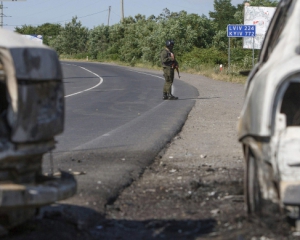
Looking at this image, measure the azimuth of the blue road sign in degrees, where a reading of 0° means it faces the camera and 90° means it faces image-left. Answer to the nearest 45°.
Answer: approximately 0°

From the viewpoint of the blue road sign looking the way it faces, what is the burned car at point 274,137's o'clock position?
The burned car is roughly at 12 o'clock from the blue road sign.

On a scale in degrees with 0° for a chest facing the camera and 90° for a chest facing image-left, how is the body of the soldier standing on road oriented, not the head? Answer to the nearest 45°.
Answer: approximately 270°

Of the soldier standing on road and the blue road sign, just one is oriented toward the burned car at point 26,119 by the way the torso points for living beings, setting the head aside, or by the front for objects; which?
the blue road sign

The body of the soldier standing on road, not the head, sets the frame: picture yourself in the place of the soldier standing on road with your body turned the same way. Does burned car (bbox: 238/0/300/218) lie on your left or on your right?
on your right

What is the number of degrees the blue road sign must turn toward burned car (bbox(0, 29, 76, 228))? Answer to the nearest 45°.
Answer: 0° — it already faces it

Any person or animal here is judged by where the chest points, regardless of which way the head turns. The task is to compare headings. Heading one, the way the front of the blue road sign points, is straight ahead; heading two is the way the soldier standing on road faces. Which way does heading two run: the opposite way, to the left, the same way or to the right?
to the left
